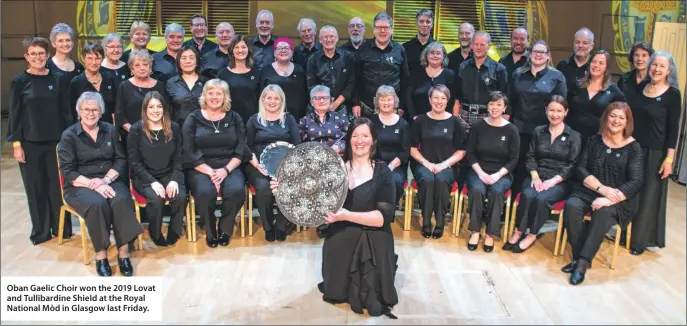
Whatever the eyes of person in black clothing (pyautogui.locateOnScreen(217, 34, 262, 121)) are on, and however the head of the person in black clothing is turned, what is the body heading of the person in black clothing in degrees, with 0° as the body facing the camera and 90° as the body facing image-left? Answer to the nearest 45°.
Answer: approximately 0°

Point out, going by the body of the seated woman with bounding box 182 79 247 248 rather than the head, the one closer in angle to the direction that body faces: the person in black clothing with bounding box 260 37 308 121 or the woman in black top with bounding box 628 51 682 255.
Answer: the woman in black top

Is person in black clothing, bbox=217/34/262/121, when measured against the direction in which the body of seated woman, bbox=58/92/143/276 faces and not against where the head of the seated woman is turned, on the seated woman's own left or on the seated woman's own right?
on the seated woman's own left

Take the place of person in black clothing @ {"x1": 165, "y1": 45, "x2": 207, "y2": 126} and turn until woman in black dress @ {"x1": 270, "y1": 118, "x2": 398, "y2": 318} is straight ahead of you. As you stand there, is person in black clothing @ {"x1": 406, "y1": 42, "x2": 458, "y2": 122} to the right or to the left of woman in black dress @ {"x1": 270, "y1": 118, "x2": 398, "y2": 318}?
left

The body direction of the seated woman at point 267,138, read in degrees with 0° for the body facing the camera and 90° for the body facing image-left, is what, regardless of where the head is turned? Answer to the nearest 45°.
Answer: approximately 0°

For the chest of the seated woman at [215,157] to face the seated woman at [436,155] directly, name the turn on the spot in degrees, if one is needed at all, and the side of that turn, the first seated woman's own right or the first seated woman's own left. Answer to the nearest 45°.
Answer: approximately 90° to the first seated woman's own left

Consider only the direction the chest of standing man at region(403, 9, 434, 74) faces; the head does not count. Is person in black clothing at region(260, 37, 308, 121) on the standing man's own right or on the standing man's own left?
on the standing man's own right

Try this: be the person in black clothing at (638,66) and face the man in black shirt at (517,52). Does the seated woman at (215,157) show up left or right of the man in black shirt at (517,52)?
left

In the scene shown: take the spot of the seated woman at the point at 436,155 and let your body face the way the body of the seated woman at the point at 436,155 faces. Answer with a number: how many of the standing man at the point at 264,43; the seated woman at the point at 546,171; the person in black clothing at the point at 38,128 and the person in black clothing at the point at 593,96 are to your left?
2

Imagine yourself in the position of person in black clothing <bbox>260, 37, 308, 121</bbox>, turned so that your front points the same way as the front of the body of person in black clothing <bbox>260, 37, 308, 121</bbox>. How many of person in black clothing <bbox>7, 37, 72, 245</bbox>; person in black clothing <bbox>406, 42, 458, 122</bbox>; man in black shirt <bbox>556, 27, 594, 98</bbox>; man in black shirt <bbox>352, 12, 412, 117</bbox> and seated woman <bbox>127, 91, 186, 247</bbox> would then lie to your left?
3
